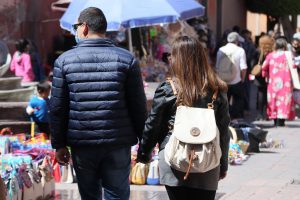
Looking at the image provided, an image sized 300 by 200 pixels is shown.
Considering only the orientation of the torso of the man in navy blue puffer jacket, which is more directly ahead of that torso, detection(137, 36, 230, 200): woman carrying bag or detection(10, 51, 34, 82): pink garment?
the pink garment

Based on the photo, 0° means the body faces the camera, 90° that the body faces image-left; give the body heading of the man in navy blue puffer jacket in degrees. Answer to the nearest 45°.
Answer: approximately 180°

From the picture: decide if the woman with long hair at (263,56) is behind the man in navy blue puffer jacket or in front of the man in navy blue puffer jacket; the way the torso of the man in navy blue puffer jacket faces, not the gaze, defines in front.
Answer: in front

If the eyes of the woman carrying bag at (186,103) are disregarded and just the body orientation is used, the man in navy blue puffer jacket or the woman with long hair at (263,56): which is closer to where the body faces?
the woman with long hair

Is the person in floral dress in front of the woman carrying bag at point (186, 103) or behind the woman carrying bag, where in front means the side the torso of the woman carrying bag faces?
in front

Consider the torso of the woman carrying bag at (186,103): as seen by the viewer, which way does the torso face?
away from the camera

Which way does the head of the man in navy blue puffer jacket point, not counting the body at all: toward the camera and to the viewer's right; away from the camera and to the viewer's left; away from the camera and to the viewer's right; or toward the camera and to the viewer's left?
away from the camera and to the viewer's left

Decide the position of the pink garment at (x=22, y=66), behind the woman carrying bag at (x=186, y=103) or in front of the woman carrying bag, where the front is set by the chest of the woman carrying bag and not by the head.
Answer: in front

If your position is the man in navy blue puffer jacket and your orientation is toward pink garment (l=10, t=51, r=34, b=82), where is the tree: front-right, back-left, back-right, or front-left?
front-right

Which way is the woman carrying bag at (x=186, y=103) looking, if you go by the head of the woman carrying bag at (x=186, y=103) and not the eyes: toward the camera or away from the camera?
away from the camera

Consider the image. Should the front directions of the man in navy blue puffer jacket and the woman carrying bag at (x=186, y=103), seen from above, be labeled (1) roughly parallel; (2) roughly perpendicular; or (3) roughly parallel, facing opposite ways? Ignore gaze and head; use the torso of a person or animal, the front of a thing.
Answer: roughly parallel

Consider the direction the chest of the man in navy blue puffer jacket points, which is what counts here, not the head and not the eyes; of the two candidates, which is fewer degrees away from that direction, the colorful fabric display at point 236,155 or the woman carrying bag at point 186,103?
the colorful fabric display

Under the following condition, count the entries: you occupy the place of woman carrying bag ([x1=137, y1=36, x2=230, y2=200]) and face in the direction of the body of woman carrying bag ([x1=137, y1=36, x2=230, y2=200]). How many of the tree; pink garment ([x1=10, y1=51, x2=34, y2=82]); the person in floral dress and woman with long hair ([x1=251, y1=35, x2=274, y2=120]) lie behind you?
0

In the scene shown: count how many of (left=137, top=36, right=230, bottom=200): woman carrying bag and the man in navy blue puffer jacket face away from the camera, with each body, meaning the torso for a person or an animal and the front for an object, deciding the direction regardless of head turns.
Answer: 2
